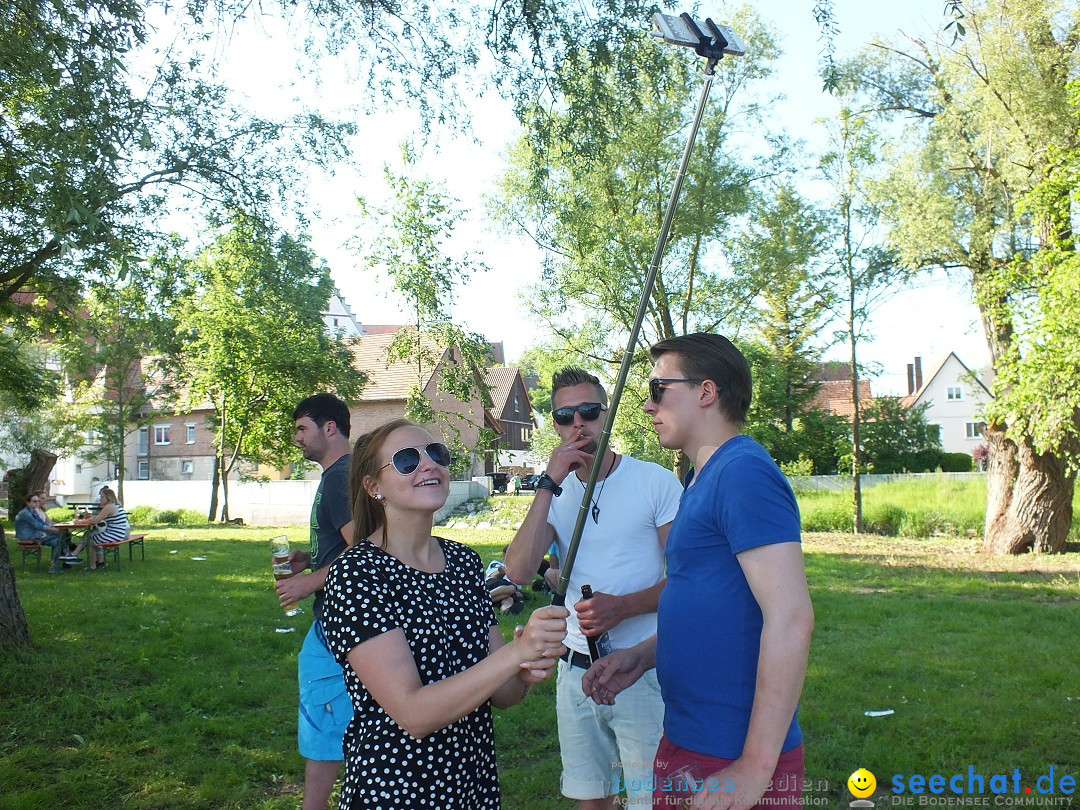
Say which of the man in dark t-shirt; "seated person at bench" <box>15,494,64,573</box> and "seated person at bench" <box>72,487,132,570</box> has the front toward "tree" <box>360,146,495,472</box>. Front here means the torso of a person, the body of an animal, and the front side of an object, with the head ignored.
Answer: "seated person at bench" <box>15,494,64,573</box>

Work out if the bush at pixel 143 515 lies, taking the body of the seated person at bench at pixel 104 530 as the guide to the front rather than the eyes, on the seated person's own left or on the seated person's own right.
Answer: on the seated person's own right

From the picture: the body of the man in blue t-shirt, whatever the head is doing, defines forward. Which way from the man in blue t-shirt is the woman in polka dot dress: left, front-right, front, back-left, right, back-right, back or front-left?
front

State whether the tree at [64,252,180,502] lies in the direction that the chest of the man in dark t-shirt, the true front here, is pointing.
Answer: no

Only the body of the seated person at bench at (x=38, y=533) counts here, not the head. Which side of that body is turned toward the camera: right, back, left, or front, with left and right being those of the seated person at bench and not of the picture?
right

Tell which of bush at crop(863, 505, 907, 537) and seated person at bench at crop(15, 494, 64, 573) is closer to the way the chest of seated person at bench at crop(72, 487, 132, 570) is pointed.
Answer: the seated person at bench

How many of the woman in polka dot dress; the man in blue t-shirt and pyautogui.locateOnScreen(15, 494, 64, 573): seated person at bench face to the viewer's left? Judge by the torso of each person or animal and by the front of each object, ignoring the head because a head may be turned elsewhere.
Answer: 1

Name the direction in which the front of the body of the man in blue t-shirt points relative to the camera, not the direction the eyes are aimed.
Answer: to the viewer's left

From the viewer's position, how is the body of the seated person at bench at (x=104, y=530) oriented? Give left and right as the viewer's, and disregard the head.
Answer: facing to the left of the viewer

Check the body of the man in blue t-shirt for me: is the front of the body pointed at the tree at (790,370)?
no

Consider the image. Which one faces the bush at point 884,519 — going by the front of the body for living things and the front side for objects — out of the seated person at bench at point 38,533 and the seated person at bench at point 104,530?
the seated person at bench at point 38,533

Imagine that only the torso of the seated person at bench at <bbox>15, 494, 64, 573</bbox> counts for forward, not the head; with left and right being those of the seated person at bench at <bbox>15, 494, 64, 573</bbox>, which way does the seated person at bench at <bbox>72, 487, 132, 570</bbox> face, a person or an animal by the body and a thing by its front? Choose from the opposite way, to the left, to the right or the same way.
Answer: the opposite way

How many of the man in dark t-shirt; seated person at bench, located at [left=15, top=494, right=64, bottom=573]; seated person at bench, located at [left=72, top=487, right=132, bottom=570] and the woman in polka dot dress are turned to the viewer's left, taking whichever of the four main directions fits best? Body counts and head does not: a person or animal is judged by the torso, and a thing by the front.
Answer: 2

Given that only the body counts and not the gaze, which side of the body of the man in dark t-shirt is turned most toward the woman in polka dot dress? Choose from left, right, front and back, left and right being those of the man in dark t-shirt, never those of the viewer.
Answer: left

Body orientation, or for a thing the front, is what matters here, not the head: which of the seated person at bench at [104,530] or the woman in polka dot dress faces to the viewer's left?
the seated person at bench
